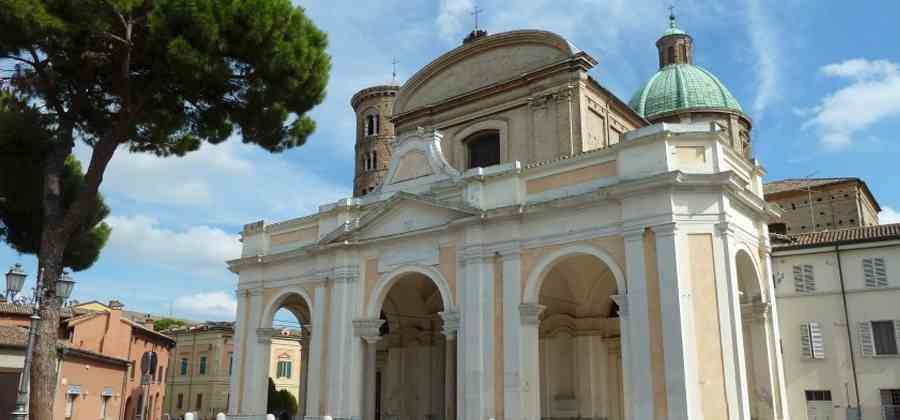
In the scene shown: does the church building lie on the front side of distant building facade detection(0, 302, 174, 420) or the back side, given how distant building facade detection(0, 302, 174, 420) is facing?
on the front side

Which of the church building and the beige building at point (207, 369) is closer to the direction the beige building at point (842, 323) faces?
the church building

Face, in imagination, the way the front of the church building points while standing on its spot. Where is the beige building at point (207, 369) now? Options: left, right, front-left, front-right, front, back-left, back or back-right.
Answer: right

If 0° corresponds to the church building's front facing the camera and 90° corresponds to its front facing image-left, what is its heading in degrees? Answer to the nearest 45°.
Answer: approximately 45°

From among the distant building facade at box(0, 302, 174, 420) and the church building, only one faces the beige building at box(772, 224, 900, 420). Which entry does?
the distant building facade

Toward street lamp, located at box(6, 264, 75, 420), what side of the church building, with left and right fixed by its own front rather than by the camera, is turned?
front

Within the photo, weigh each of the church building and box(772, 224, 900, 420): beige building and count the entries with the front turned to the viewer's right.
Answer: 0

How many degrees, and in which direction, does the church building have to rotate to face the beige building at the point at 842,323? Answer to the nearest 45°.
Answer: approximately 135° to its left

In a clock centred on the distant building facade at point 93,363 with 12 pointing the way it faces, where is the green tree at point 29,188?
The green tree is roughly at 2 o'clock from the distant building facade.

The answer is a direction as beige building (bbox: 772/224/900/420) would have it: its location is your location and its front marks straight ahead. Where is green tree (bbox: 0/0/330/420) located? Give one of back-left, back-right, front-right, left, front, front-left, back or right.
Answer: front-right

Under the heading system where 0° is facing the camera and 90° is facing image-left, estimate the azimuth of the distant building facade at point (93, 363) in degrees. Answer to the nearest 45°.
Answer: approximately 315°
